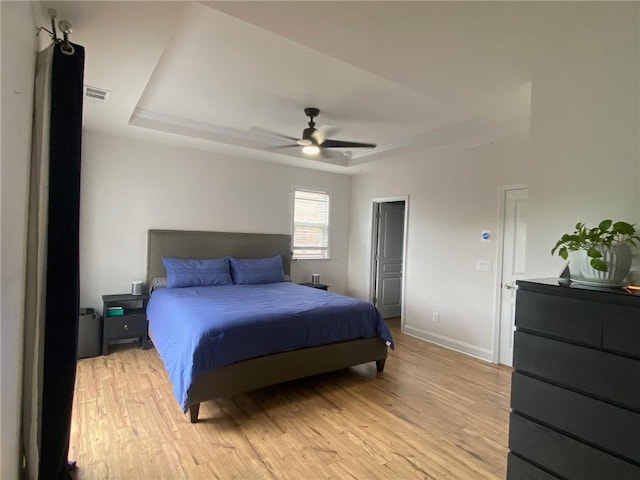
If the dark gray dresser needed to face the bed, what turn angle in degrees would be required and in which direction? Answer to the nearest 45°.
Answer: approximately 45° to its right

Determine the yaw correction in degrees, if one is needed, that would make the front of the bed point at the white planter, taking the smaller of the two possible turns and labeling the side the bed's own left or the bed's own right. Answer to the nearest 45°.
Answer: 0° — it already faces it

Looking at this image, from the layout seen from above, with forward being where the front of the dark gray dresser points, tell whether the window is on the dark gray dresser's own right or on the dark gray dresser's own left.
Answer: on the dark gray dresser's own right

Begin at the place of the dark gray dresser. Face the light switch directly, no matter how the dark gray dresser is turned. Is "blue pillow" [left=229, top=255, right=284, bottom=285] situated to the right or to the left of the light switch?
left

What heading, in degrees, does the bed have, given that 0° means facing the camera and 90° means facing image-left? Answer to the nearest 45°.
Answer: approximately 315°

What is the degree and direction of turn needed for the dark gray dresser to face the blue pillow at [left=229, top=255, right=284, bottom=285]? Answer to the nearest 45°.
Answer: approximately 45° to its right

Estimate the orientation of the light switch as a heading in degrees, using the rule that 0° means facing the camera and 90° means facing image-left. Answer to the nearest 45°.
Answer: approximately 45°

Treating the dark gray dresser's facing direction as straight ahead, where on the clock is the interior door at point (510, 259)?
The interior door is roughly at 4 o'clock from the dark gray dresser.

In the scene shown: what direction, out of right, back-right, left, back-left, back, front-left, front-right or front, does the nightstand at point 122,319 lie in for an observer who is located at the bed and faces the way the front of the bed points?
back
